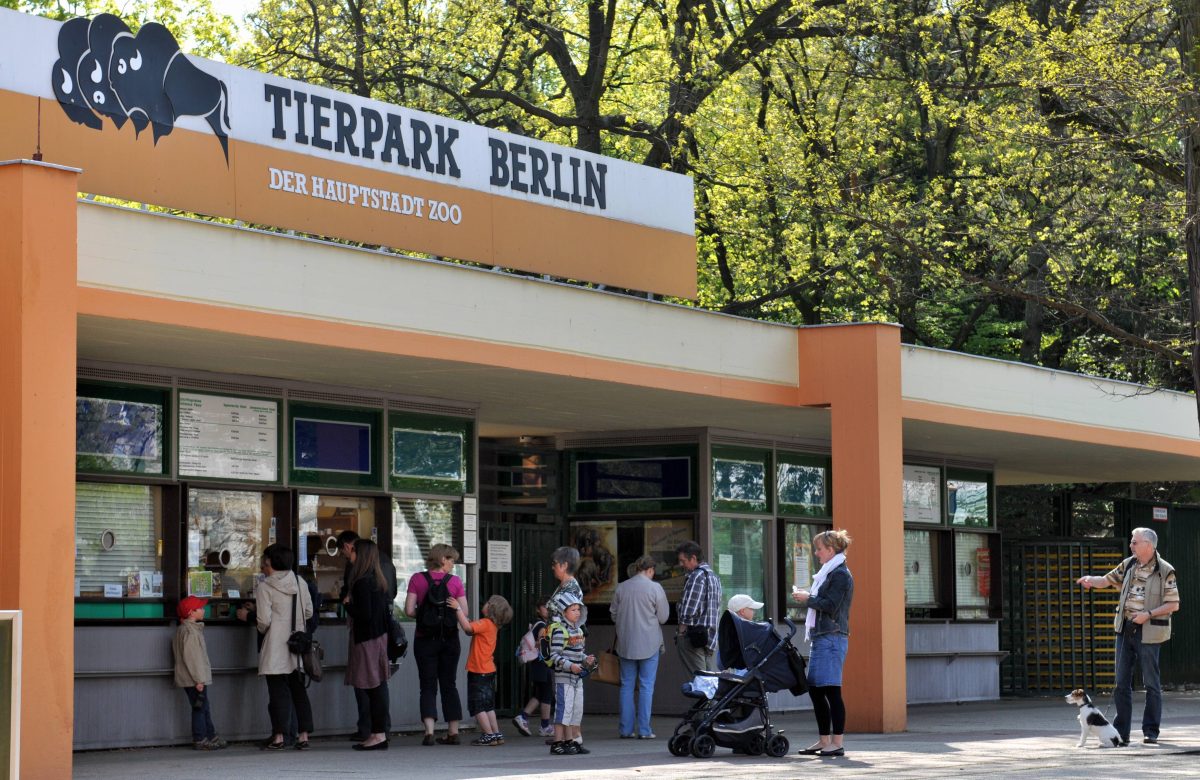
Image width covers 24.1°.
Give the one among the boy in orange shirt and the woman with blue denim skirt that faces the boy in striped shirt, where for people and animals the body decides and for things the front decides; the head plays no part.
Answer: the woman with blue denim skirt

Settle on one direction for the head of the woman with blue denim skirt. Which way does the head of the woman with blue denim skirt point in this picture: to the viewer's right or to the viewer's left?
to the viewer's left

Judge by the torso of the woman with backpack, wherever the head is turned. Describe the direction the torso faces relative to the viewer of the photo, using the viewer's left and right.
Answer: facing away from the viewer

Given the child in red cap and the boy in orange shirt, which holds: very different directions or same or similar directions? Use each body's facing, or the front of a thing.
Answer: very different directions

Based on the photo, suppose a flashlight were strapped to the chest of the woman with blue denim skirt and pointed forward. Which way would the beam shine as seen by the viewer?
to the viewer's left
